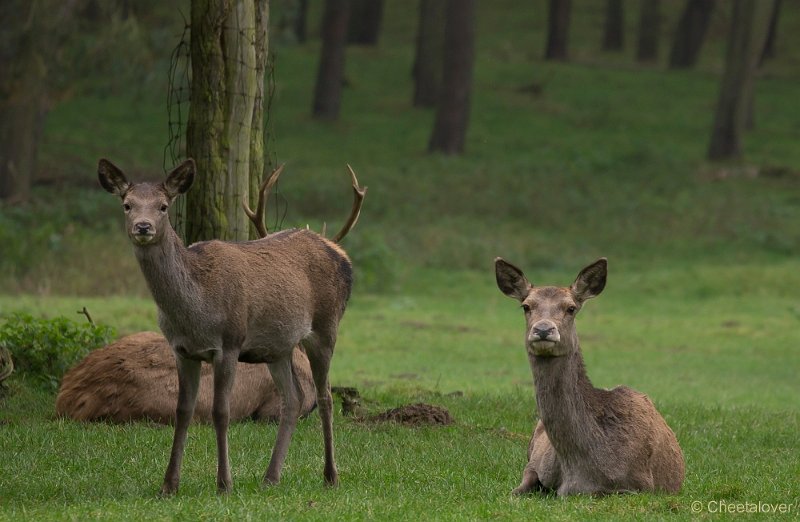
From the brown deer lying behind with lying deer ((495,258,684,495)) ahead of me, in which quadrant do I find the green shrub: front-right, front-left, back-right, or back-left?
back-left

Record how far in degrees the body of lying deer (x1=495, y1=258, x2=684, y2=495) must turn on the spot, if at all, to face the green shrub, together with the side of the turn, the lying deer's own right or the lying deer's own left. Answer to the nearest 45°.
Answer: approximately 90° to the lying deer's own right

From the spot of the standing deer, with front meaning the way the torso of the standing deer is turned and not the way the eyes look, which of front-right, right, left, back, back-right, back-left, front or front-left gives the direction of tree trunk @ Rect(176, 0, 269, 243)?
back-right

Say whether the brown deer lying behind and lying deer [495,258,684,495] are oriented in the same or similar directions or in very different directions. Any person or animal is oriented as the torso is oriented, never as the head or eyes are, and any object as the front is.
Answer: very different directions

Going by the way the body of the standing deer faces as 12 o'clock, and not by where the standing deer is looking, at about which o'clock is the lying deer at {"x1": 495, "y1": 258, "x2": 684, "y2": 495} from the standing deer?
The lying deer is roughly at 8 o'clock from the standing deer.

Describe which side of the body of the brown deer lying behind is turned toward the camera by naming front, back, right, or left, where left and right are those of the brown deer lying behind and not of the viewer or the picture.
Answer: right

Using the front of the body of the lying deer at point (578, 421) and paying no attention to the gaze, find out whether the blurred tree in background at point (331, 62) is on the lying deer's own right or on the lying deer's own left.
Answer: on the lying deer's own right

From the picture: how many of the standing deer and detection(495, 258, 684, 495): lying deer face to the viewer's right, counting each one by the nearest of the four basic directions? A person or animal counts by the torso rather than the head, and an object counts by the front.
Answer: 0

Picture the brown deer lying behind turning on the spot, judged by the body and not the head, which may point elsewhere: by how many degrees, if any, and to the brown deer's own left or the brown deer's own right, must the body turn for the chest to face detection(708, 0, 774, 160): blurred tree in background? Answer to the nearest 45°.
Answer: approximately 45° to the brown deer's own left

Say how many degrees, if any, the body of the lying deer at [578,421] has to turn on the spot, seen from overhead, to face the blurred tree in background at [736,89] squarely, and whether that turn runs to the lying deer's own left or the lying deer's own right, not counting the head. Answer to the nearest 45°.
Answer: approximately 135° to the lying deer's own right

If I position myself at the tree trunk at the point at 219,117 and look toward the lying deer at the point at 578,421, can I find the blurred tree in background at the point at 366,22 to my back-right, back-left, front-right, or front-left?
back-left

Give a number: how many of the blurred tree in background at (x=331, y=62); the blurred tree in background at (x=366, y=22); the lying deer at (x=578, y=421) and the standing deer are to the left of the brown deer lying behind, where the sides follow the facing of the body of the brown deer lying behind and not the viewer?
2

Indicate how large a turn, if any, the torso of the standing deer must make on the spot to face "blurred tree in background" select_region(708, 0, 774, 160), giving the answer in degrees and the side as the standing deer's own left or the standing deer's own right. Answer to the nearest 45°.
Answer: approximately 180°

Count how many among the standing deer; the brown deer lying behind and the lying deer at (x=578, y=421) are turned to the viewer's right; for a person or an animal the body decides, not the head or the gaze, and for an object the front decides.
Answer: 1

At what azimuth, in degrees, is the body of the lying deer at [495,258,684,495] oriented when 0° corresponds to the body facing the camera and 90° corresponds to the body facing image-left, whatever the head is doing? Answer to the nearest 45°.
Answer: approximately 45°
